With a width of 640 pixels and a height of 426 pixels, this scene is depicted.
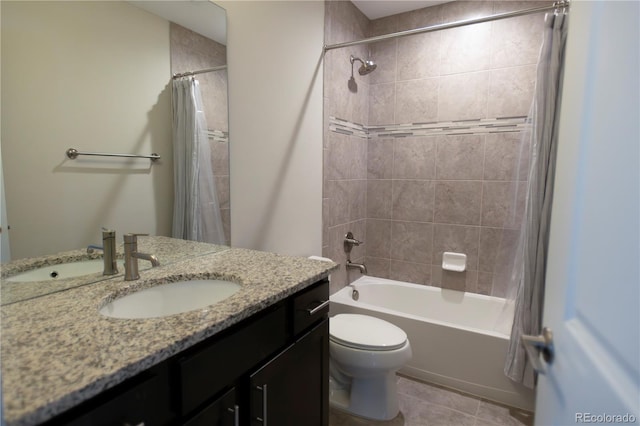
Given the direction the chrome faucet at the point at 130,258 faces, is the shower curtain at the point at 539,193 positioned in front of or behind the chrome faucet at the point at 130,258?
in front

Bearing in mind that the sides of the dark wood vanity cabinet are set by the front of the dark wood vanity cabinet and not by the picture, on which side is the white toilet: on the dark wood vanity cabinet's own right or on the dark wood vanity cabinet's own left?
on the dark wood vanity cabinet's own left

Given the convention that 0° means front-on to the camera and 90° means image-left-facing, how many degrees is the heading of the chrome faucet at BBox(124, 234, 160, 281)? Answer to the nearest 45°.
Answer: approximately 315°

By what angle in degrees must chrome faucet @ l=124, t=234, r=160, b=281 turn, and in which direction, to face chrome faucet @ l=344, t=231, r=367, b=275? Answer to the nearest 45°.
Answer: approximately 90° to its left

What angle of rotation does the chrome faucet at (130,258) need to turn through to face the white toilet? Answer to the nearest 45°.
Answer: approximately 45° to its left

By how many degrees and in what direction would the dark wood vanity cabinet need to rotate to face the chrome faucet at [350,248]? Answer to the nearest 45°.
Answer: approximately 90° to its left
